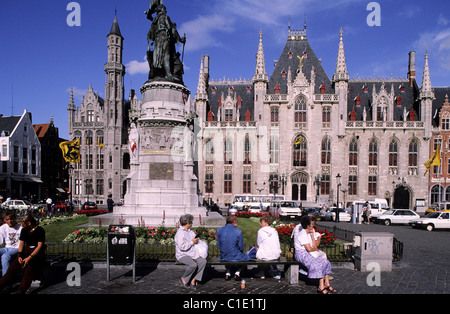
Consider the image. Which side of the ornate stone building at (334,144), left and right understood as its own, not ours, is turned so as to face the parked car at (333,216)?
front

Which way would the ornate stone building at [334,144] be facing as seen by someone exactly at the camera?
facing the viewer

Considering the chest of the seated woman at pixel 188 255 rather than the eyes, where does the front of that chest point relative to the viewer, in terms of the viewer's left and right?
facing the viewer and to the right of the viewer

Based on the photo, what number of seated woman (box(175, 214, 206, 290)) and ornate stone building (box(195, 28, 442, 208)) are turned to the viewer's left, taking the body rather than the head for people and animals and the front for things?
0

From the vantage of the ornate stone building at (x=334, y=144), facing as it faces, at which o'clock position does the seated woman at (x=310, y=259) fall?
The seated woman is roughly at 12 o'clock from the ornate stone building.

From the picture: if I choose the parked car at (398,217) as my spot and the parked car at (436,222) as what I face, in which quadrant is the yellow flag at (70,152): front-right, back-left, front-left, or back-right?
back-right

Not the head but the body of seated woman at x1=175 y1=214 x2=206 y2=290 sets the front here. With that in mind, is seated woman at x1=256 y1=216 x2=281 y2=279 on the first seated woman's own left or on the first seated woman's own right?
on the first seated woman's own left

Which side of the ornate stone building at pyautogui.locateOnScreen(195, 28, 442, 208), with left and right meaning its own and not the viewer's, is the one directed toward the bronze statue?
front

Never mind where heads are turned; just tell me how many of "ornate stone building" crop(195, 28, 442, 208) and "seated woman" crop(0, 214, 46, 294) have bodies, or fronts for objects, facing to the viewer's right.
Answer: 0

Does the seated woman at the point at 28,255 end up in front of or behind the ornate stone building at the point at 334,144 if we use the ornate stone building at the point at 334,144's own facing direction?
in front
